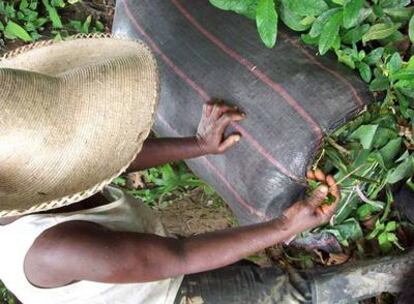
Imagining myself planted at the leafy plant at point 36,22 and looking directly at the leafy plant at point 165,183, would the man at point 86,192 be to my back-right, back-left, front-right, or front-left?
front-right

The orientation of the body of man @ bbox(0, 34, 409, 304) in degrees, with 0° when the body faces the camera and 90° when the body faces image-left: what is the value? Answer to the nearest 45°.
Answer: approximately 270°

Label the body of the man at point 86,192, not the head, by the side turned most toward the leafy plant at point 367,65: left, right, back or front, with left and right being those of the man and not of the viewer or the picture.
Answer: front

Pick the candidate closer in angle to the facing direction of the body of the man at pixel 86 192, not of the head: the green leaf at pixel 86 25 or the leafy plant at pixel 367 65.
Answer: the leafy plant

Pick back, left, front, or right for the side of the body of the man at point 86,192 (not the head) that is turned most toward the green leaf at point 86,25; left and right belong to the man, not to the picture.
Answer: left
